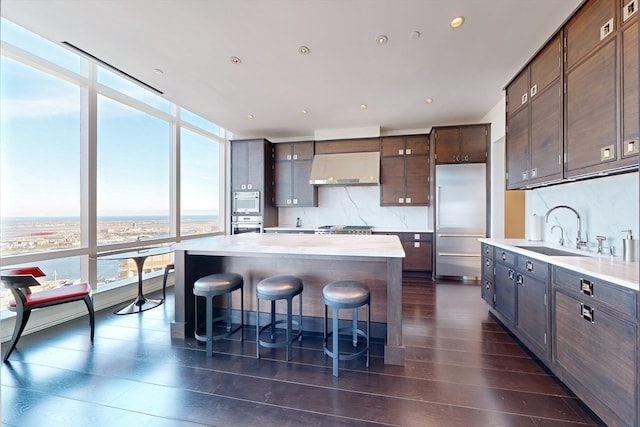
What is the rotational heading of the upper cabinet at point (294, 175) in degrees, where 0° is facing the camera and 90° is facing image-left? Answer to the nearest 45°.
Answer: approximately 0°

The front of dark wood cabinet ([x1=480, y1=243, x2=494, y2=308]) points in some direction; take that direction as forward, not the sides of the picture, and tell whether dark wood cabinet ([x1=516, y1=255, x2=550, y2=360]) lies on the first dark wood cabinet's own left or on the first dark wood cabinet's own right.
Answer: on the first dark wood cabinet's own left

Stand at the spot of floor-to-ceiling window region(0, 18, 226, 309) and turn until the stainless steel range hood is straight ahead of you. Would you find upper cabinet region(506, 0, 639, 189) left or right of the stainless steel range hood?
right

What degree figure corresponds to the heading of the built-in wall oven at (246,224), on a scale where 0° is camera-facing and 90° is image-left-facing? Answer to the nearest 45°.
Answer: approximately 0°
